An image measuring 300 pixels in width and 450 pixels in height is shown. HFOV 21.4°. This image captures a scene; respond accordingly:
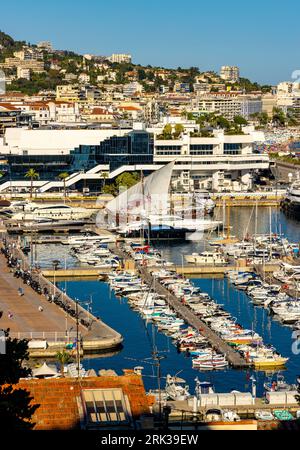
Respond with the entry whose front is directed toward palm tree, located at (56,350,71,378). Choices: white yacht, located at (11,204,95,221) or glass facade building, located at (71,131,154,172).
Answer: the glass facade building

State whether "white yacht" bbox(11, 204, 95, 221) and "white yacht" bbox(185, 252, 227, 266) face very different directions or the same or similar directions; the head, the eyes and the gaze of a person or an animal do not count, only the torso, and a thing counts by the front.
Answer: very different directions

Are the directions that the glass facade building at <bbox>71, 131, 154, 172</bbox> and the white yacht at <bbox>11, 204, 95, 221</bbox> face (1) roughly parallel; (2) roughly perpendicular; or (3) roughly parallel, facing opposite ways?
roughly perpendicular

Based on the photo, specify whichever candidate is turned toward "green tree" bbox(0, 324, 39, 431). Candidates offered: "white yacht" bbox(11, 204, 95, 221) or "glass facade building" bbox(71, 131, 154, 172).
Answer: the glass facade building

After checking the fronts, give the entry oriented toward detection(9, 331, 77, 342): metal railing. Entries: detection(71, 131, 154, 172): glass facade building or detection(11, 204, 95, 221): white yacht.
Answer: the glass facade building

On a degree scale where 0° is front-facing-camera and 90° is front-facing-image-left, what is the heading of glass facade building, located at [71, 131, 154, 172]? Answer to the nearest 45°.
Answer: approximately 0°

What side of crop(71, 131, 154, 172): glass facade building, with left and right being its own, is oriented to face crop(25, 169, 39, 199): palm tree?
right

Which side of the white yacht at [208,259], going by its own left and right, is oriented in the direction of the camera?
left

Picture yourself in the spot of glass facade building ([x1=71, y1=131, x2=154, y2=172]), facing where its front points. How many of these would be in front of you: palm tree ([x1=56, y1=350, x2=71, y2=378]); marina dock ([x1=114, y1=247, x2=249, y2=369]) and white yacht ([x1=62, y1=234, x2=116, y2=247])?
3

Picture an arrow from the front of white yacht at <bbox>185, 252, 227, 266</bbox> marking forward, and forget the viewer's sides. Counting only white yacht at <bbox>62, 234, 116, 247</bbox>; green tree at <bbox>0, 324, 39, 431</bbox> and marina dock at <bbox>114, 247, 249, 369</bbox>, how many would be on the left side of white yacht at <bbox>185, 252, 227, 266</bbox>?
2
